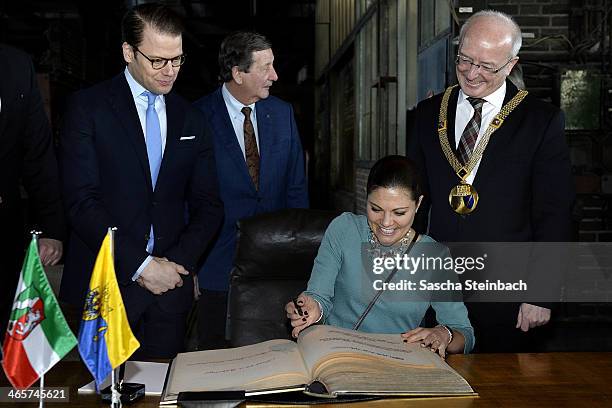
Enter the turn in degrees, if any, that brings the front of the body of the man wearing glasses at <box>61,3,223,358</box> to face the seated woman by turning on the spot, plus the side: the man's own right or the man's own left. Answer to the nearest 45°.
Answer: approximately 45° to the man's own left

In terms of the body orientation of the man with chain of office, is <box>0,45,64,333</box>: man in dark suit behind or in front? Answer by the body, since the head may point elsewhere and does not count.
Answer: in front

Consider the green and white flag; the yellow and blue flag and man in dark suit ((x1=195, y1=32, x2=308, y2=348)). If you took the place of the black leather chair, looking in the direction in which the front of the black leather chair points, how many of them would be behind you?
1

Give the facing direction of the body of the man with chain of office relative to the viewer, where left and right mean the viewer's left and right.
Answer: facing the viewer and to the left of the viewer

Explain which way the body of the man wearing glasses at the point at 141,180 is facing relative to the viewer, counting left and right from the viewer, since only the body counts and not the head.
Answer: facing the viewer and to the right of the viewer

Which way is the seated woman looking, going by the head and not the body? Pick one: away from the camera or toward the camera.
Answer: toward the camera

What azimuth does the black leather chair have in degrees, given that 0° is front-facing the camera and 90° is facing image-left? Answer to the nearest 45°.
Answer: approximately 0°

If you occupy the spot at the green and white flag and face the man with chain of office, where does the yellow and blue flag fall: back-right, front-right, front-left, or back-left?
front-right

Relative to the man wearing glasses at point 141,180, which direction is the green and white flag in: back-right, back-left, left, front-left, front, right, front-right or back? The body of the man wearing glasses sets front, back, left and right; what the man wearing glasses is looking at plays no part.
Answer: front-right

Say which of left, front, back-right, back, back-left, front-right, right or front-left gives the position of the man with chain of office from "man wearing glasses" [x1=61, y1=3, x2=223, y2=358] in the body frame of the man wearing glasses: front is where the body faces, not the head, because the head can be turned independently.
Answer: front-left

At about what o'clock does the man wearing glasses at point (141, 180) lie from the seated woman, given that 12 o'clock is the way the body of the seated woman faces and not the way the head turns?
The man wearing glasses is roughly at 3 o'clock from the seated woman.

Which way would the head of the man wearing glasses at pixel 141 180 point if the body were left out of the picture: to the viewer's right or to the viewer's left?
to the viewer's right

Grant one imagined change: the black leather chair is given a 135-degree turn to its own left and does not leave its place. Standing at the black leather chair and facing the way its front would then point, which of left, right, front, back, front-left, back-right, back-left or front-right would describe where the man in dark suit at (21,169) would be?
back-left

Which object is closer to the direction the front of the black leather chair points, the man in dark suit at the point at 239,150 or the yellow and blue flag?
the yellow and blue flag

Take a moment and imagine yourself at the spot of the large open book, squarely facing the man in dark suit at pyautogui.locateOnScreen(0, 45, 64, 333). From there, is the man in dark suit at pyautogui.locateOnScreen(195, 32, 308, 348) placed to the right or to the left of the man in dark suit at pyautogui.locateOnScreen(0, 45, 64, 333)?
right

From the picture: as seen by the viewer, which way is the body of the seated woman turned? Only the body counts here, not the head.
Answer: toward the camera
